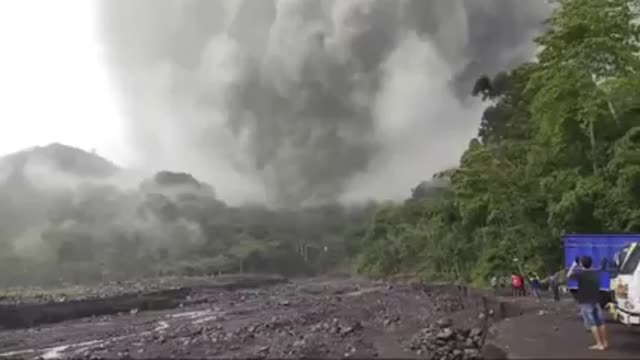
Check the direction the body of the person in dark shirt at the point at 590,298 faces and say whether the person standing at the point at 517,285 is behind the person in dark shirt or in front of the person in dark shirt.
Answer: in front

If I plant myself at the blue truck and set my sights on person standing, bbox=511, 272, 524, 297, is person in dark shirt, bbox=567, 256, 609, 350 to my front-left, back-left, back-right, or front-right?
back-left

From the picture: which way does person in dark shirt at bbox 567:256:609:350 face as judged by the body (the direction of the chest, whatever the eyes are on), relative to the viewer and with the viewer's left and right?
facing away from the viewer and to the left of the viewer

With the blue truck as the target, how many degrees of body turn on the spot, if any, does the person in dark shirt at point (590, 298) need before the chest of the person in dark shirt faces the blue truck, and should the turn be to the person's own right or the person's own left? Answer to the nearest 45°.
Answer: approximately 45° to the person's own right

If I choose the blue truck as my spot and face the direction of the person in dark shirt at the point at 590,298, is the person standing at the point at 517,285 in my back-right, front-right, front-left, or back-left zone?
back-right
